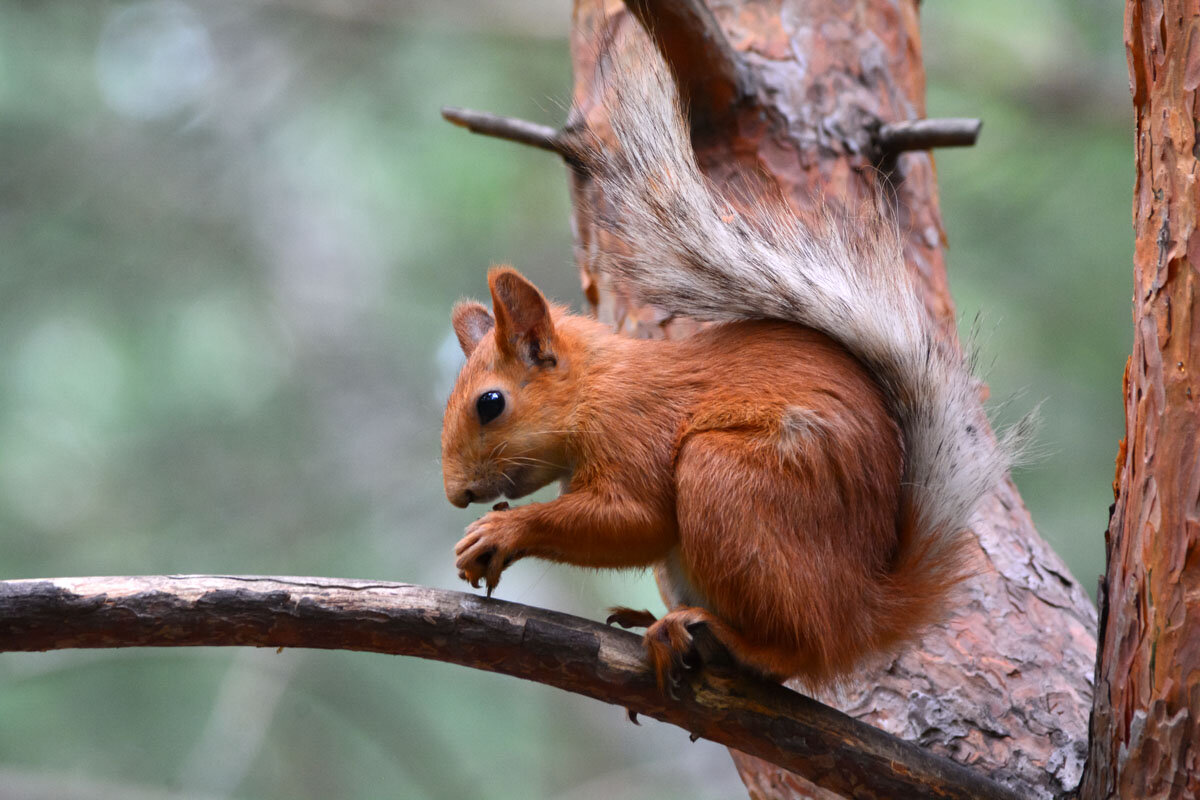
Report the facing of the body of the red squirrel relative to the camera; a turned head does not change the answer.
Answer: to the viewer's left
